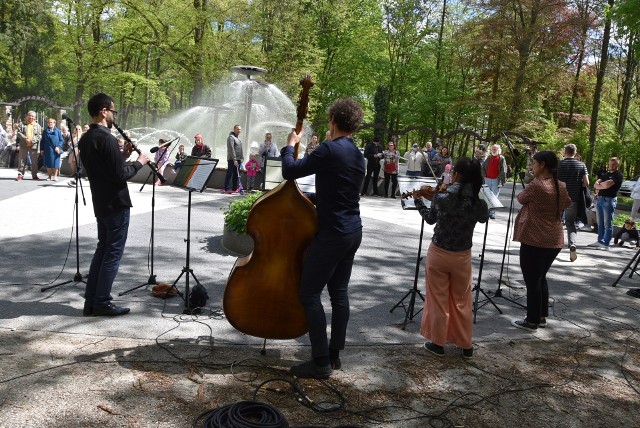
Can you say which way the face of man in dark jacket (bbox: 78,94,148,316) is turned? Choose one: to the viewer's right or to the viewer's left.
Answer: to the viewer's right

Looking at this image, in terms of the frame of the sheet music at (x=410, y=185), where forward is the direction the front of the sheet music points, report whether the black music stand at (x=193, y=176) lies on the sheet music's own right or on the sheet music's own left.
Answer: on the sheet music's own right

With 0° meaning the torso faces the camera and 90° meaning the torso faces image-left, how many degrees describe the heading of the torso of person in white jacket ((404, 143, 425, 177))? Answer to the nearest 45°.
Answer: approximately 0°

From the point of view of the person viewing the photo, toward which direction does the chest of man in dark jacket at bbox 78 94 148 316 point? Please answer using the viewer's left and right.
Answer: facing to the right of the viewer

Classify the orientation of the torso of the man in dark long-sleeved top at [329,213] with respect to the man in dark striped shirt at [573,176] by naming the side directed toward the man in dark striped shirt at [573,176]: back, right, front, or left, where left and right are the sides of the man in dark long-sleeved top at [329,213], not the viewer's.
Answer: right

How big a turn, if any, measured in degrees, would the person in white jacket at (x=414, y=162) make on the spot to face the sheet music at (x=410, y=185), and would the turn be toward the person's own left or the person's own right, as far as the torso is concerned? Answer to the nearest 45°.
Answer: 0° — they already face it

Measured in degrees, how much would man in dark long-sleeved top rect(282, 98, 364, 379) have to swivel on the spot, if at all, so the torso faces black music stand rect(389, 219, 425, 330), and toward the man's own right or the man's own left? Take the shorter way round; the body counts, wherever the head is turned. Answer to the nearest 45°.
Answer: approximately 90° to the man's own right

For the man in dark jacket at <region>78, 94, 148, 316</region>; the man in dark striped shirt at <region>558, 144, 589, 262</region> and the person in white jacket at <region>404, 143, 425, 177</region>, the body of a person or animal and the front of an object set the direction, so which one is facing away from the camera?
the man in dark striped shirt at <region>558, 144, 589, 262</region>

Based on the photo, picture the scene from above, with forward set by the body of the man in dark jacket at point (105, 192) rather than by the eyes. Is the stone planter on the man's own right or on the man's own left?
on the man's own left

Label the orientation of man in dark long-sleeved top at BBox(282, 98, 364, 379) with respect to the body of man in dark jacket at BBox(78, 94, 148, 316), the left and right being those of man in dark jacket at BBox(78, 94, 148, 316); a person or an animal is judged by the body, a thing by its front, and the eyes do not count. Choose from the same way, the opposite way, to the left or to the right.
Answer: to the left
